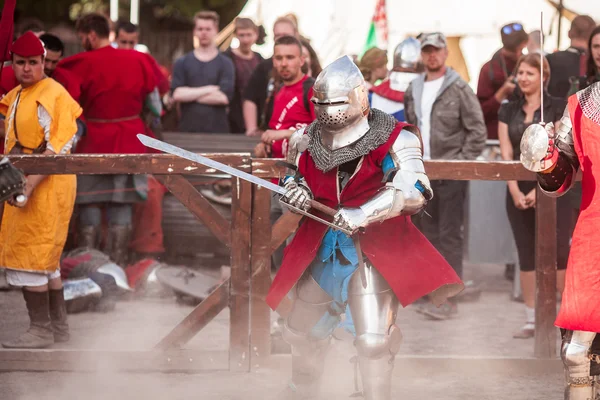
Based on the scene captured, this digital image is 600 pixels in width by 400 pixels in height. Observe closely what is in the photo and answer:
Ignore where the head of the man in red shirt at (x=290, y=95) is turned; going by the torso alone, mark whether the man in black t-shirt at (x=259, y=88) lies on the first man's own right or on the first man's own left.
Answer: on the first man's own right

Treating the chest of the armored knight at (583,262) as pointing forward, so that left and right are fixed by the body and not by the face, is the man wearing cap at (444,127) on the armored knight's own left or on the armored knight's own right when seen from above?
on the armored knight's own right

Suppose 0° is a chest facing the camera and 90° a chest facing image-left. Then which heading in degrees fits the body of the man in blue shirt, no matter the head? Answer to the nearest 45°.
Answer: approximately 0°

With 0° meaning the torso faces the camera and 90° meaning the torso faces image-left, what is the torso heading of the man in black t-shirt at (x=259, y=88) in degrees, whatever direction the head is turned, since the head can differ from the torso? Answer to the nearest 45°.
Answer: approximately 0°

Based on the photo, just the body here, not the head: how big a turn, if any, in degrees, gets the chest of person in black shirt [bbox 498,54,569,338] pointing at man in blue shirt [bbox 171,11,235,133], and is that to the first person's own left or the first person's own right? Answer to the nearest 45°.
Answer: approximately 90° to the first person's own right

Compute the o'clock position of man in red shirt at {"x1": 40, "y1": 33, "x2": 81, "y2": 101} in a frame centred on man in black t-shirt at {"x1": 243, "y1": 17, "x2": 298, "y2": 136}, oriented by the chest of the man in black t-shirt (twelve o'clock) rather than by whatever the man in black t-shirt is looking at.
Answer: The man in red shirt is roughly at 2 o'clock from the man in black t-shirt.

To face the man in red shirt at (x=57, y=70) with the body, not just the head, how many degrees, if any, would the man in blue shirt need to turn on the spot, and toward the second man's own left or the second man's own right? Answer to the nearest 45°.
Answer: approximately 45° to the second man's own right

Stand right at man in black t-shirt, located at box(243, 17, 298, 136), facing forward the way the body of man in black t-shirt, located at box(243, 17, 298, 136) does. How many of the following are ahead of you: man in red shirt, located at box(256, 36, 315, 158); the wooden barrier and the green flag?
2

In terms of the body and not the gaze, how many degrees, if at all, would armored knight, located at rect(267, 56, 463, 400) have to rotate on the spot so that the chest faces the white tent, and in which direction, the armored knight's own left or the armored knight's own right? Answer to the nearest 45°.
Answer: approximately 135° to the armored knight's own right

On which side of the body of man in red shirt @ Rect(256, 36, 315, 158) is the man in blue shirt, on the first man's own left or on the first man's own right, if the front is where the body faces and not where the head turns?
on the first man's own right

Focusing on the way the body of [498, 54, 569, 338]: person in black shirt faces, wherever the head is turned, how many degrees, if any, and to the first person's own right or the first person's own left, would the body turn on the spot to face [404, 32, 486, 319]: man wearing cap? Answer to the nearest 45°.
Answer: approximately 90° to the first person's own right

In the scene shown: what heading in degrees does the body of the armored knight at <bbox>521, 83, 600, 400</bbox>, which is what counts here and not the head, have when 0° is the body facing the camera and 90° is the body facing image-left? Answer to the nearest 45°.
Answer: approximately 45°
